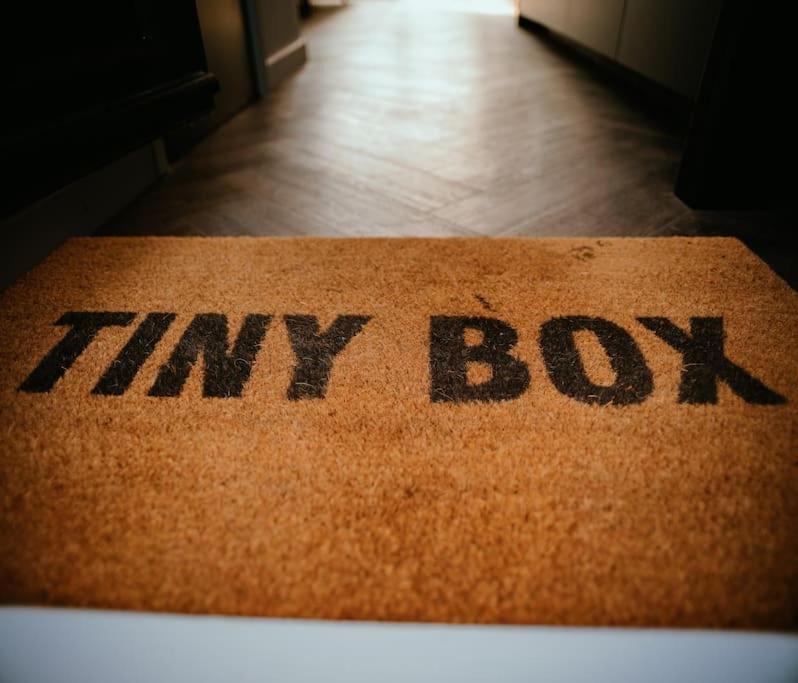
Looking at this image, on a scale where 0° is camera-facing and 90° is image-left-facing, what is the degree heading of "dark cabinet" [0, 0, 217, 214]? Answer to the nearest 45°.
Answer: approximately 315°

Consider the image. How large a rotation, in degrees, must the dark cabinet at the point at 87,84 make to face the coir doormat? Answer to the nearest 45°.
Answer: approximately 45° to its right
